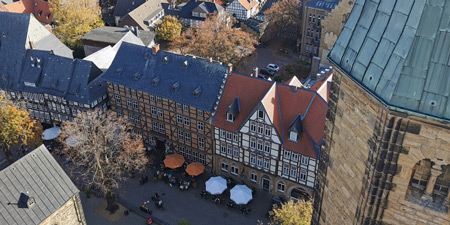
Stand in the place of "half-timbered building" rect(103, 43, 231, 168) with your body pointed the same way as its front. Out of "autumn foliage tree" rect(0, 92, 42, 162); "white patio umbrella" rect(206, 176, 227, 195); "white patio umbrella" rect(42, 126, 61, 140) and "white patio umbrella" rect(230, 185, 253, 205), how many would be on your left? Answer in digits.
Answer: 2

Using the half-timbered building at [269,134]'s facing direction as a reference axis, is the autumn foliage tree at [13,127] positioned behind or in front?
in front

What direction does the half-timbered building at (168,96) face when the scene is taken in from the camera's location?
facing the viewer and to the left of the viewer

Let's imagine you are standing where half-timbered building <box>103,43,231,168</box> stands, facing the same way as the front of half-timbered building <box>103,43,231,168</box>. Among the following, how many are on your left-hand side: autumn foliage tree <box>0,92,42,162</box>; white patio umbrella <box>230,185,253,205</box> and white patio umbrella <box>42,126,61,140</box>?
1

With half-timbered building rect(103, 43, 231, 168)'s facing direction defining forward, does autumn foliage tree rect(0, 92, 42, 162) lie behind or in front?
in front

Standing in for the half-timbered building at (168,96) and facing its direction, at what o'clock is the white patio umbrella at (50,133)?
The white patio umbrella is roughly at 2 o'clock from the half-timbered building.

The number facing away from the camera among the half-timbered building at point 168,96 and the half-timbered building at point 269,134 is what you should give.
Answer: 0

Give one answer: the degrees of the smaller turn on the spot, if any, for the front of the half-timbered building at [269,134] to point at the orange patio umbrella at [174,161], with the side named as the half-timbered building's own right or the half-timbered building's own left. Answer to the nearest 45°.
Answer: approximately 45° to the half-timbered building's own right

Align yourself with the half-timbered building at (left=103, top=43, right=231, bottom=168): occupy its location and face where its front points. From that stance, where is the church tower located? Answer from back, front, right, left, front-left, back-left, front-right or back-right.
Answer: front-left

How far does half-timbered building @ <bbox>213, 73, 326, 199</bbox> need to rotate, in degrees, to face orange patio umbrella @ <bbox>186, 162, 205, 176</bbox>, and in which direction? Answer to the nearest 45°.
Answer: approximately 45° to its right

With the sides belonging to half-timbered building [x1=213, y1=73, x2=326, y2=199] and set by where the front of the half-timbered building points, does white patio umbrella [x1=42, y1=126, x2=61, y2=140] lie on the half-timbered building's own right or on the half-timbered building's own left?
on the half-timbered building's own right

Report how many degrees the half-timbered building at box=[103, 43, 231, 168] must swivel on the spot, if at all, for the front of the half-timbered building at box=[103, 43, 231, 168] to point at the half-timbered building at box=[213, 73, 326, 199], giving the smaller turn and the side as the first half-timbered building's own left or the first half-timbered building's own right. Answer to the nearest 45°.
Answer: approximately 90° to the first half-timbered building's own left
